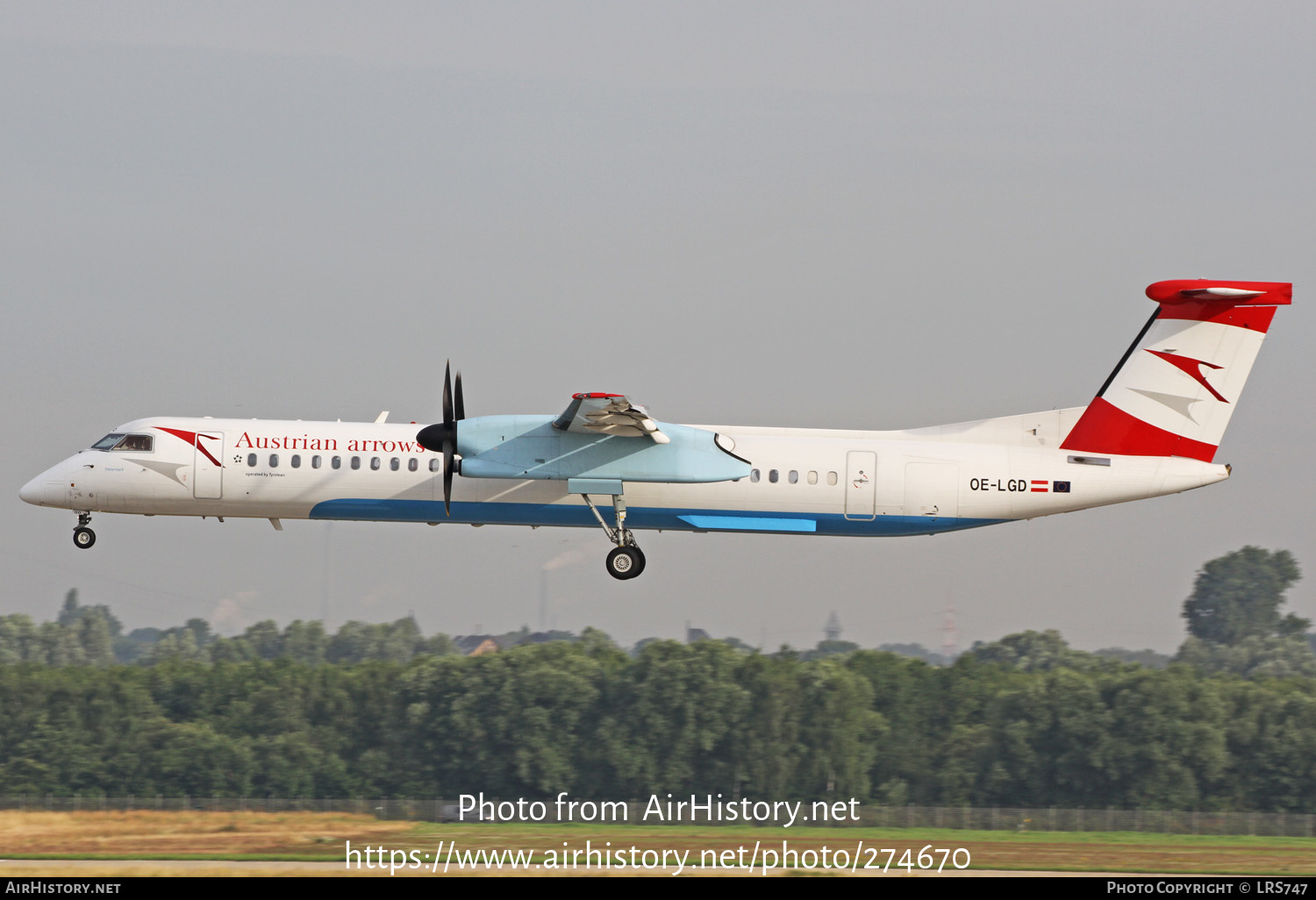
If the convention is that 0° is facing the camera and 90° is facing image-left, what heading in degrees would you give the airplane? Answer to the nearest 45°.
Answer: approximately 90°
